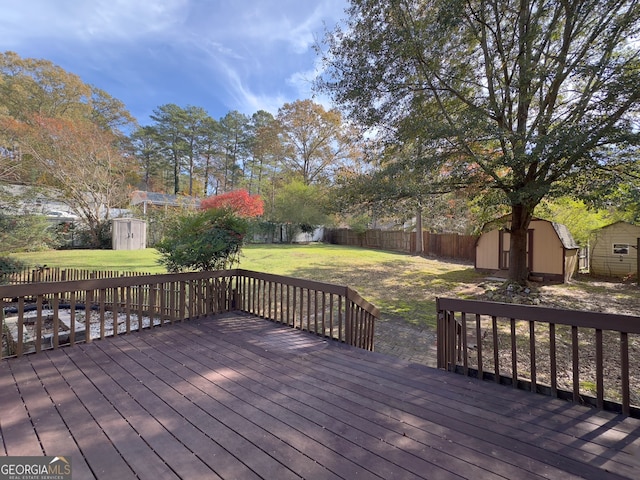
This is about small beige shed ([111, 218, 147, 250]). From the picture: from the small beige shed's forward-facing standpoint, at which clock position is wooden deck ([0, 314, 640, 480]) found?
The wooden deck is roughly at 12 o'clock from the small beige shed.

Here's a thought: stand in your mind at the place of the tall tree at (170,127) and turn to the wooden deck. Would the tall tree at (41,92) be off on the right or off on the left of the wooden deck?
right

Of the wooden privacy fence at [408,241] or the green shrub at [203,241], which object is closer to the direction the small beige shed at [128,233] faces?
the green shrub

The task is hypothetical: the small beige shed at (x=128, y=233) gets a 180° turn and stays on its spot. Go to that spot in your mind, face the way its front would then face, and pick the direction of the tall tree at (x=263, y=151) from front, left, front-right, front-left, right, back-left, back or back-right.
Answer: front-right

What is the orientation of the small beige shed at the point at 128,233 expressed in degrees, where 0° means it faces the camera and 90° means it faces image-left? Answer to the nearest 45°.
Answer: approximately 0°

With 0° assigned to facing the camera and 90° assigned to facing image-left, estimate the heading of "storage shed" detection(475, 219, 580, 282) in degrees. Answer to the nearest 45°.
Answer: approximately 45°

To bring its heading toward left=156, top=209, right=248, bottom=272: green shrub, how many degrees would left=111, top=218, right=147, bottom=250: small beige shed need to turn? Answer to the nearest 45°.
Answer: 0° — it already faces it

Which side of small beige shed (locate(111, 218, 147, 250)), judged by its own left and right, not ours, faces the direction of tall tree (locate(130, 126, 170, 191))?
back

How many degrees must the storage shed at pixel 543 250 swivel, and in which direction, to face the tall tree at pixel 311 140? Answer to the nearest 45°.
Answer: approximately 90° to its right

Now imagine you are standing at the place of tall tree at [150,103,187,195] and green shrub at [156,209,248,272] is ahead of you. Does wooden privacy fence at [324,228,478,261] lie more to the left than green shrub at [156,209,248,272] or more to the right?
left
